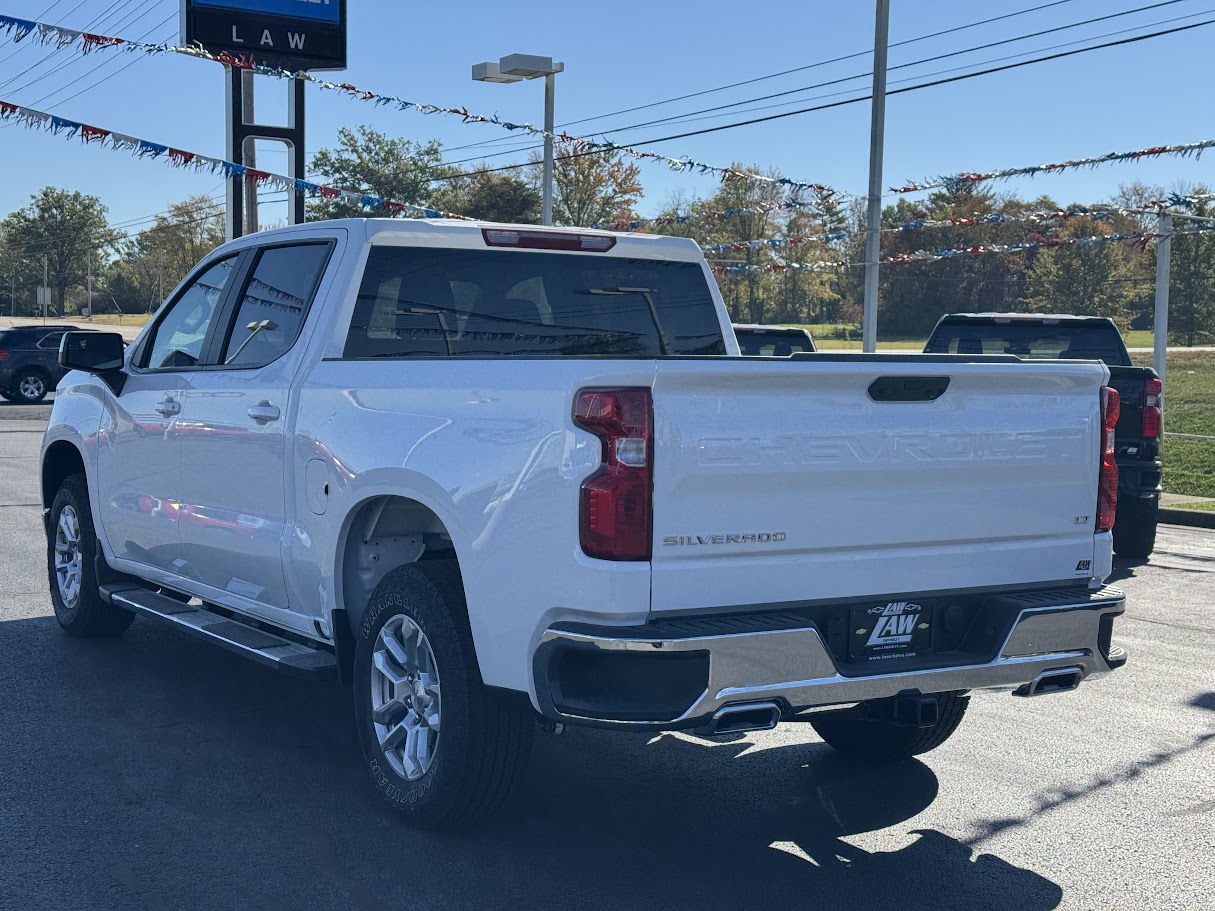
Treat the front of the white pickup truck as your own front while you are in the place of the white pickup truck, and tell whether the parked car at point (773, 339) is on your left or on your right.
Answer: on your right

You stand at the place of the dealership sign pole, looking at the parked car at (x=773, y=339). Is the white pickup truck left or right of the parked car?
right

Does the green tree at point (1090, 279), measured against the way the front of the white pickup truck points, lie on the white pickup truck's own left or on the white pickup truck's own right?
on the white pickup truck's own right

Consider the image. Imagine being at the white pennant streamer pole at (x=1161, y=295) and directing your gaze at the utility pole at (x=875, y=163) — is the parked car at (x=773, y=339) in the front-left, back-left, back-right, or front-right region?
front-left

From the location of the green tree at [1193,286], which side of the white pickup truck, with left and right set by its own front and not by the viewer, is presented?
right

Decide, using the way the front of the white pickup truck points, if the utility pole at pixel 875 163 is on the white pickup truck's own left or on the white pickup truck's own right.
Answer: on the white pickup truck's own right

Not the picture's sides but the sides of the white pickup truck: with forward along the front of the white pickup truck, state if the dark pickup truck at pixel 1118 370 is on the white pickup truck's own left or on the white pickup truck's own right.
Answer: on the white pickup truck's own right

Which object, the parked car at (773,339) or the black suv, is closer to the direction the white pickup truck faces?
the black suv

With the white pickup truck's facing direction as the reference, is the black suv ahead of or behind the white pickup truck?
ahead

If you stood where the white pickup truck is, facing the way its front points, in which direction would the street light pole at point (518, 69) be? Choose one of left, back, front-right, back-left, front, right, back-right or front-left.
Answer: front-right

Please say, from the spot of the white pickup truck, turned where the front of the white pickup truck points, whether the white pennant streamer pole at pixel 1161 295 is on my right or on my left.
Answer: on my right

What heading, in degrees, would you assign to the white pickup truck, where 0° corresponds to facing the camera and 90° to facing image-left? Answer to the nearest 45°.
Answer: approximately 135°
